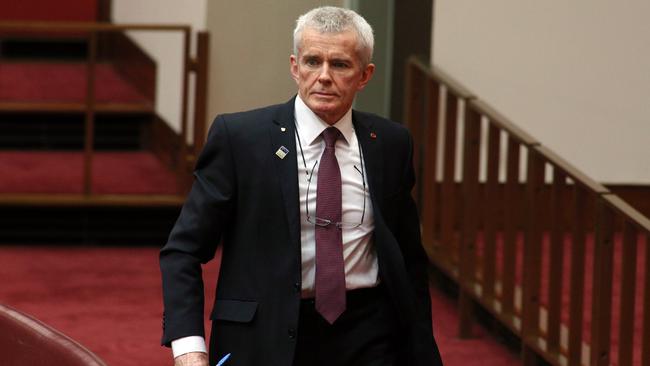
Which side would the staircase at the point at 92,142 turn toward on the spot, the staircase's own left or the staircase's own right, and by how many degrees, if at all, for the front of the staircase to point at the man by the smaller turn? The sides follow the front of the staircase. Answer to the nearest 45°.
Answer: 0° — it already faces them

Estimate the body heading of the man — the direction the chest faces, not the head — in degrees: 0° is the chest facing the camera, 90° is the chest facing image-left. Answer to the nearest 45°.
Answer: approximately 0°

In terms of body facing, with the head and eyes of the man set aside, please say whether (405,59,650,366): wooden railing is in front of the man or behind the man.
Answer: behind

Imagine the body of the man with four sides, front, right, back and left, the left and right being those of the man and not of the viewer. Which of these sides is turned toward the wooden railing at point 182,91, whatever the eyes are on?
back

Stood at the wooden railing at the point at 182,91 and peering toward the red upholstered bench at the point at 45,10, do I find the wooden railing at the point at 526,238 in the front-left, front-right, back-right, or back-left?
back-right

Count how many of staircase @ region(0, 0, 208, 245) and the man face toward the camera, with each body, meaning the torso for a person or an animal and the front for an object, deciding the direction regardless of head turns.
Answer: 2

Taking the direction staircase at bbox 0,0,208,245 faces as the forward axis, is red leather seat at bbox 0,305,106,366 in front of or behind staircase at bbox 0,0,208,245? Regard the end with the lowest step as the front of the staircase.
in front
